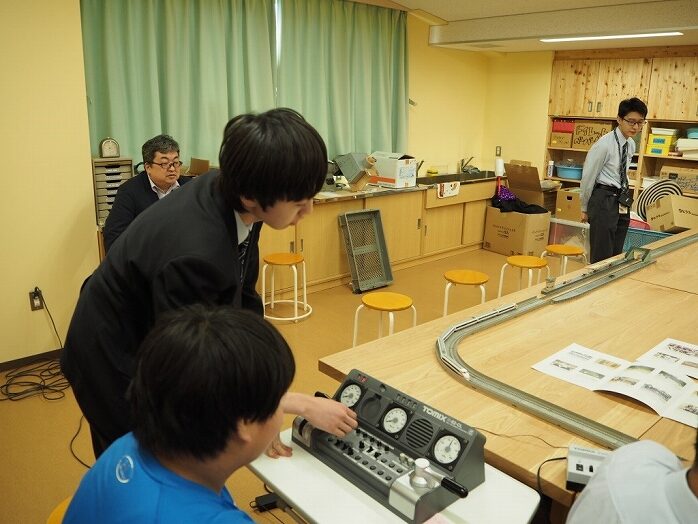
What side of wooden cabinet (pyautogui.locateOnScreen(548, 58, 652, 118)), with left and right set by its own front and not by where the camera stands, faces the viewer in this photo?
front

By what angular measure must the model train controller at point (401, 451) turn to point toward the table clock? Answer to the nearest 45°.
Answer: approximately 90° to its right

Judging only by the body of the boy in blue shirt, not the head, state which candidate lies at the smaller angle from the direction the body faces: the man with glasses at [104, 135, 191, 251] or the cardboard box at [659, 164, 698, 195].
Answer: the cardboard box

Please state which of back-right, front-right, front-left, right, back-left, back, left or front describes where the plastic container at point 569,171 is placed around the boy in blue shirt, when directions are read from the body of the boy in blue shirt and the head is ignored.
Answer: front

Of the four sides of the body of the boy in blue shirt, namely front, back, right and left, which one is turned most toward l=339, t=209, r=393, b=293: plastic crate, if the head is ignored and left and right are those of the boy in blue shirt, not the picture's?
front

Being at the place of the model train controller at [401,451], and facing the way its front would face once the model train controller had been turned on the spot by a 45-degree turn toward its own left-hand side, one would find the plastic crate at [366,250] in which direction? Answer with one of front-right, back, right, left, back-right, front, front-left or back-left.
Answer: back

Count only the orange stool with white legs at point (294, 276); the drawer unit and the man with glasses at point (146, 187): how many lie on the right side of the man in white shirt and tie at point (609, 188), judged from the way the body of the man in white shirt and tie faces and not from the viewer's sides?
3

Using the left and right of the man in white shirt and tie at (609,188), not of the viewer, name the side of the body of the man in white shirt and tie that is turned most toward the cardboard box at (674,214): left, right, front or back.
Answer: left

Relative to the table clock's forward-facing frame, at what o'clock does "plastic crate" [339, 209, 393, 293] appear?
The plastic crate is roughly at 10 o'clock from the table clock.

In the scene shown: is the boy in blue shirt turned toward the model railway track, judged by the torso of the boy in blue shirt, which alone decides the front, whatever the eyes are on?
yes

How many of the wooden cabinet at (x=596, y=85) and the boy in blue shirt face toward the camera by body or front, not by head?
1

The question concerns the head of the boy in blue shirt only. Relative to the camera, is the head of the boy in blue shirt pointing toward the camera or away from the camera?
away from the camera

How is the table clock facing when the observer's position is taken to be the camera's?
facing the viewer and to the right of the viewer

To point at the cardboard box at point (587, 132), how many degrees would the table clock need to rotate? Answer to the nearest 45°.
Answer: approximately 45° to its left

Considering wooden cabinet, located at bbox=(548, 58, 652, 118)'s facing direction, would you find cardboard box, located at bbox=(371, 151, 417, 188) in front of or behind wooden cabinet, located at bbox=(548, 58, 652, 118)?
in front

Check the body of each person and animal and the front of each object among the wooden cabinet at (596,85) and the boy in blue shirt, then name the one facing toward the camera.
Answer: the wooden cabinet

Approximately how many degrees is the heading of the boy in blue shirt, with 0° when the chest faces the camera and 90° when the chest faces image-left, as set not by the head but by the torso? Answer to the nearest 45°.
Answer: approximately 225°

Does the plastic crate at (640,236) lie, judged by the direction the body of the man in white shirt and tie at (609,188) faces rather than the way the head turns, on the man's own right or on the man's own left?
on the man's own left
